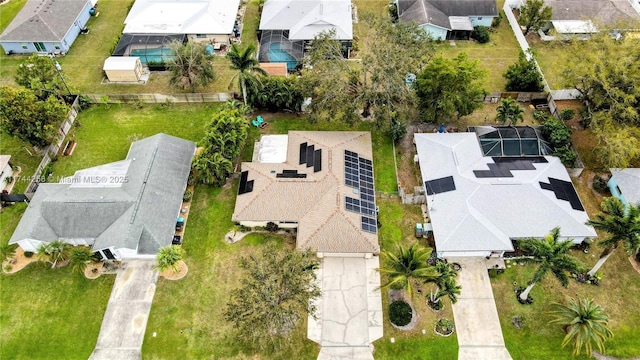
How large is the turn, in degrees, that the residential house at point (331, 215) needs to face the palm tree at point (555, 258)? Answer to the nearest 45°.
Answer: approximately 45° to its left

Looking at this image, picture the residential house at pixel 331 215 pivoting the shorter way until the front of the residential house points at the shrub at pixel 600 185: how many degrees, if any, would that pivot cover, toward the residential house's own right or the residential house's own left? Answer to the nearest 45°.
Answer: approximately 90° to the residential house's own left

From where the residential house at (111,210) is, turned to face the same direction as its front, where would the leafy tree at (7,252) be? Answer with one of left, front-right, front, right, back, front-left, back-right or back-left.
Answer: right

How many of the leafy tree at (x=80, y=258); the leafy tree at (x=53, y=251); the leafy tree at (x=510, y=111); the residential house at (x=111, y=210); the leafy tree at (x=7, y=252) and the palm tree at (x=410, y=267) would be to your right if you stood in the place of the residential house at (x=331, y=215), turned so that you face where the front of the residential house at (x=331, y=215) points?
4

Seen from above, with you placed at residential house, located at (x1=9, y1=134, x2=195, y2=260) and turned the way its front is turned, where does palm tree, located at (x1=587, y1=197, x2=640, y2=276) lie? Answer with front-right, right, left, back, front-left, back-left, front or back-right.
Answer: front-left

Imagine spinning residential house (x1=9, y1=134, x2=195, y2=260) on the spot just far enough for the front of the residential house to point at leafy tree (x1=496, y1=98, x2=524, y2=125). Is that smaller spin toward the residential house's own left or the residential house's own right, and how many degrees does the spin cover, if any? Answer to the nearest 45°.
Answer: approximately 90° to the residential house's own left

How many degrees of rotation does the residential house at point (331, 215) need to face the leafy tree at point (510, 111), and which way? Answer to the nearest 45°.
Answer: approximately 135° to its left

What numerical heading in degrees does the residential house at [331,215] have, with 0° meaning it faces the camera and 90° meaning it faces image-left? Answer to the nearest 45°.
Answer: approximately 0°

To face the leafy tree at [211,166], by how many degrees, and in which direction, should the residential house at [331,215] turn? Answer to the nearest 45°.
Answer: approximately 135° to its right

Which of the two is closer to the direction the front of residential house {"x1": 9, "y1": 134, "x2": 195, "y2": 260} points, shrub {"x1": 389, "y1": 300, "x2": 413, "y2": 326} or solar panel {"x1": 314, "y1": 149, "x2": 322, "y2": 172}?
the shrub

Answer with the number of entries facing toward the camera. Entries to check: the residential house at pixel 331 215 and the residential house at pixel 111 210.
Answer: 2

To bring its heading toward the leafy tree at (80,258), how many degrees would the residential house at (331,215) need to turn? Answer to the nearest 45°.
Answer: approximately 90° to its right

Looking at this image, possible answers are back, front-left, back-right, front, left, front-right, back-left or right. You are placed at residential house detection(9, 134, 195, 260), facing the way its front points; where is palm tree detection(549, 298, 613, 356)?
front-left

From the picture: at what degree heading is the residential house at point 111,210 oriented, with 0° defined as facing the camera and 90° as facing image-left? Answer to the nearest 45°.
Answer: approximately 0°

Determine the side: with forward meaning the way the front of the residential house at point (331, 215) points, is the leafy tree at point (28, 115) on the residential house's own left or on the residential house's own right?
on the residential house's own right
